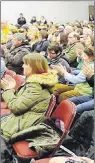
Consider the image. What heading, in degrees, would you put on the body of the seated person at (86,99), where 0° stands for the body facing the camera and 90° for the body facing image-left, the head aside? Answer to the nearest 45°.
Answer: approximately 90°

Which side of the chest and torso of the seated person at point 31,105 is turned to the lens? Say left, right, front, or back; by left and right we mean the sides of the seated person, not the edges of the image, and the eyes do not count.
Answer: left

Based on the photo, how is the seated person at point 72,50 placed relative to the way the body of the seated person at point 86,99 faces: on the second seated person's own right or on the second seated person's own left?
on the second seated person's own right

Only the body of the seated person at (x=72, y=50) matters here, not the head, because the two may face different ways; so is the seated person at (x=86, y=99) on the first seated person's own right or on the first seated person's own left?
on the first seated person's own left

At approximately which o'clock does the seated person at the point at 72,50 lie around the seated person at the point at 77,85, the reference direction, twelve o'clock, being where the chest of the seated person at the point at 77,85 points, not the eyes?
the seated person at the point at 72,50 is roughly at 3 o'clock from the seated person at the point at 77,85.
